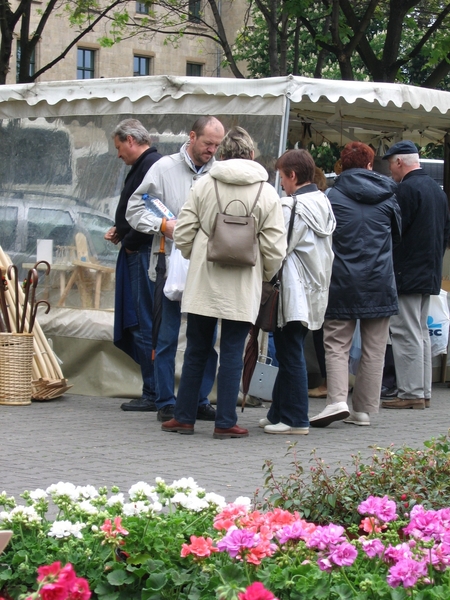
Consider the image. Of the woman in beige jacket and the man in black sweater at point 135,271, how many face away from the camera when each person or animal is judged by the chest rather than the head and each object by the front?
1

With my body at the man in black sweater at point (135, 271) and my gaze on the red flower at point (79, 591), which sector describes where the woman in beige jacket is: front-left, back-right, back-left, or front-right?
front-left

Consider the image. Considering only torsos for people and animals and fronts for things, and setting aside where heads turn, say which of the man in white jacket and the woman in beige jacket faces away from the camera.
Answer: the woman in beige jacket

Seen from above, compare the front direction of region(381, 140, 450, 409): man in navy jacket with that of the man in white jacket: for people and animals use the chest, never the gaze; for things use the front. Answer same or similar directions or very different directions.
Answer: very different directions

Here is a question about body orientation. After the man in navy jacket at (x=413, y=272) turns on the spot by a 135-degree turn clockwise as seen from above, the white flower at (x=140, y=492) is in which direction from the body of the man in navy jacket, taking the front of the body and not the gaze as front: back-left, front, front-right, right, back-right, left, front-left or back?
right

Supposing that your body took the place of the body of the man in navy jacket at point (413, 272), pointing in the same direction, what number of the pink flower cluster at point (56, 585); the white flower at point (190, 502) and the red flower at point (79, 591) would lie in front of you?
0

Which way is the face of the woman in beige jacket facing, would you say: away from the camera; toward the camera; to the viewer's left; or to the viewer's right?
away from the camera

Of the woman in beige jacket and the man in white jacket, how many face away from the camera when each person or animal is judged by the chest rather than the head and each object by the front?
1

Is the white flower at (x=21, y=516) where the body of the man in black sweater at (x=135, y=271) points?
no

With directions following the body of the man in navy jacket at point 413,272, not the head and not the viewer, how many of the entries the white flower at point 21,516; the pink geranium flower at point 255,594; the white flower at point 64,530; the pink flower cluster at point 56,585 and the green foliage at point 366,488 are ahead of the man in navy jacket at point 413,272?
0

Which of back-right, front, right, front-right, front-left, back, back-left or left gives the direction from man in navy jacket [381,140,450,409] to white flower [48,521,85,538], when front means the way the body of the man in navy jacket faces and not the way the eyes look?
back-left

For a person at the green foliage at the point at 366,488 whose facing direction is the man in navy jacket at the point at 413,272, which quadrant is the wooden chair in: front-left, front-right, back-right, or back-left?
front-left

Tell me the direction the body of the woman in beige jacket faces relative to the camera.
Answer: away from the camera

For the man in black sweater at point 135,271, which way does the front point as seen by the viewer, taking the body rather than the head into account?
to the viewer's left

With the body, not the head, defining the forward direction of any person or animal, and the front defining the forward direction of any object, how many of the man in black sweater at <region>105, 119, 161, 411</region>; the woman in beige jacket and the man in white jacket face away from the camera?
1

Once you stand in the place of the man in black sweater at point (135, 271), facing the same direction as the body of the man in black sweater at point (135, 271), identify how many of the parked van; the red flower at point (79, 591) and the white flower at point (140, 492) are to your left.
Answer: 2

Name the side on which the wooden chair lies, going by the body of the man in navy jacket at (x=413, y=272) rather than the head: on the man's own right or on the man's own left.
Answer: on the man's own left

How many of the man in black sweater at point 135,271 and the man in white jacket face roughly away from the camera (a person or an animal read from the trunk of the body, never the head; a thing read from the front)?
0
